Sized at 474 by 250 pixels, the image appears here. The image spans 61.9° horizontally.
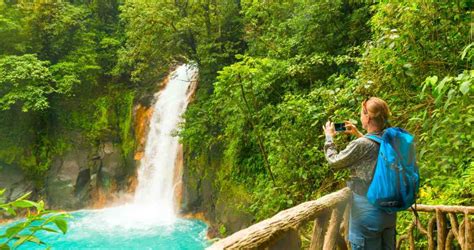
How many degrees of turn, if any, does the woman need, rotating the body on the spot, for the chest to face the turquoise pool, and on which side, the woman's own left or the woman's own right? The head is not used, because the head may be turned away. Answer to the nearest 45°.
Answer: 0° — they already face it

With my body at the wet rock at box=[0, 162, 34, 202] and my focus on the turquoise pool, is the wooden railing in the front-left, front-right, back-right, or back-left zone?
front-right

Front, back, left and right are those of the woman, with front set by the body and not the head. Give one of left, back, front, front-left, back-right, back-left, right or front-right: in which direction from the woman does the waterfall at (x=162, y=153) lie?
front

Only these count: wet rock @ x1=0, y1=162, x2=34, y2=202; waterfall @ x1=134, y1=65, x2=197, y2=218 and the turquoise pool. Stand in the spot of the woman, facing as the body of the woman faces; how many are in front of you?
3

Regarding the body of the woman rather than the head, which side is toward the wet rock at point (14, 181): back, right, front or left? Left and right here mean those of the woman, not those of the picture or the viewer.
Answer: front

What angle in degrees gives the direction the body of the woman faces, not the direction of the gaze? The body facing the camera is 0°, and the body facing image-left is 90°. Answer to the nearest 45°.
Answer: approximately 135°

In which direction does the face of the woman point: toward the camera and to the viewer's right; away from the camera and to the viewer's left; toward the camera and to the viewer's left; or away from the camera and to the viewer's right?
away from the camera and to the viewer's left
